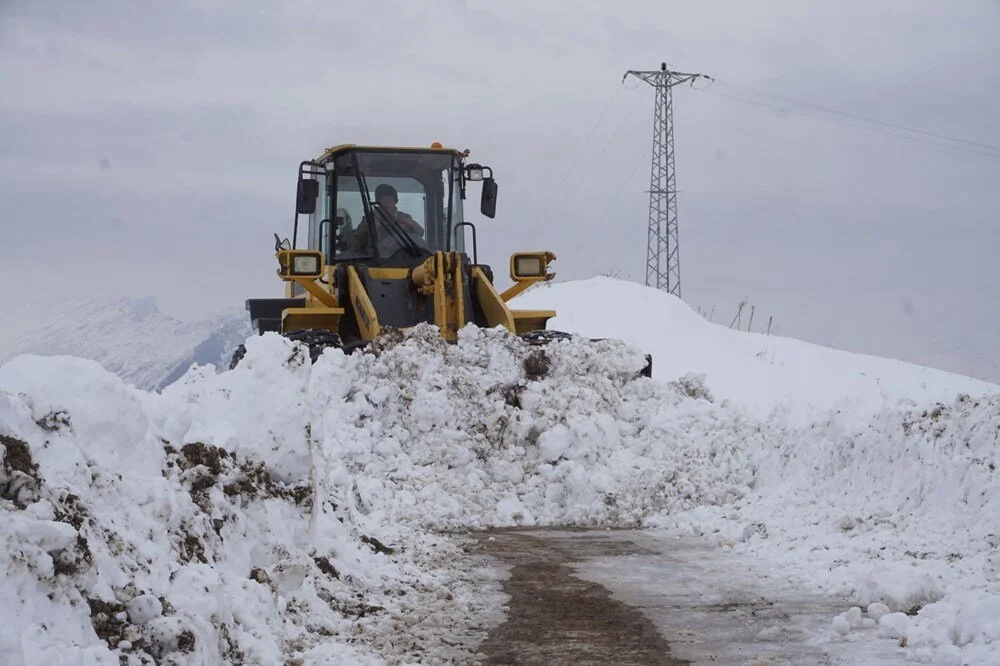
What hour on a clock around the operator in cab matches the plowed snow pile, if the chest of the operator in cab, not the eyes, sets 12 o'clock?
The plowed snow pile is roughly at 12 o'clock from the operator in cab.

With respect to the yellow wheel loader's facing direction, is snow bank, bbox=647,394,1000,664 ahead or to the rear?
ahead

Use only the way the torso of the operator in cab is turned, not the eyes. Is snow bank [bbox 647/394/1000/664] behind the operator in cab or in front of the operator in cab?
in front

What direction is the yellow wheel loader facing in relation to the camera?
toward the camera

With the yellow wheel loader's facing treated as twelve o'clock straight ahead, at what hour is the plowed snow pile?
The plowed snow pile is roughly at 12 o'clock from the yellow wheel loader.

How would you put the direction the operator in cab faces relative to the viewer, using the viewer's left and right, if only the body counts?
facing the viewer
